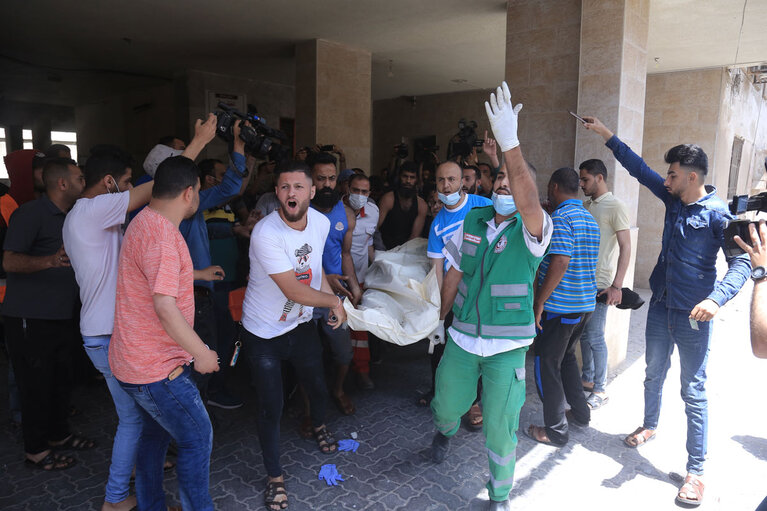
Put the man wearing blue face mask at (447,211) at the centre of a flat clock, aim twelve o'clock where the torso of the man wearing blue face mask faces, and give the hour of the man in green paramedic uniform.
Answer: The man in green paramedic uniform is roughly at 10 o'clock from the man wearing blue face mask.

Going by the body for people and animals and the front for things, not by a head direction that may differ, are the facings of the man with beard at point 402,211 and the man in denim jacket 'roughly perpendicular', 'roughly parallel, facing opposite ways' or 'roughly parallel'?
roughly perpendicular

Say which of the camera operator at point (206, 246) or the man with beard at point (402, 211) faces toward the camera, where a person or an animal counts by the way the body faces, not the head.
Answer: the man with beard

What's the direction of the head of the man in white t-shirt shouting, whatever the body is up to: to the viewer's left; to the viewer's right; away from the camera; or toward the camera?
toward the camera

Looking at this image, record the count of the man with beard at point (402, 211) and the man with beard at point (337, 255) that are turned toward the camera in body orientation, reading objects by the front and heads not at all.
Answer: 2

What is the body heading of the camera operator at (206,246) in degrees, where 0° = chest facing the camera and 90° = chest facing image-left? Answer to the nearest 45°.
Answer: approximately 270°

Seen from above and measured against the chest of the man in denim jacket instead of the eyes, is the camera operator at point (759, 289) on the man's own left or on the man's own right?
on the man's own left

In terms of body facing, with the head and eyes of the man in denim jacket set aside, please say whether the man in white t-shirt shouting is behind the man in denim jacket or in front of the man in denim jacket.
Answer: in front

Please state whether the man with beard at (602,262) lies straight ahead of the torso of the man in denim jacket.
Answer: no

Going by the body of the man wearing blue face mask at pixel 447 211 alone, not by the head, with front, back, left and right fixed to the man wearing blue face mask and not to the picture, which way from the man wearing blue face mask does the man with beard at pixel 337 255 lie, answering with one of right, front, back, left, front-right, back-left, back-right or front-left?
front-right

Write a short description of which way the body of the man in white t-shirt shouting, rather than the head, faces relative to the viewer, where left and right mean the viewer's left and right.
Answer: facing the viewer and to the right of the viewer

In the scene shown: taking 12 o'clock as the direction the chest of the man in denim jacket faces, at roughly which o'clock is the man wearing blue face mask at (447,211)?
The man wearing blue face mask is roughly at 1 o'clock from the man in denim jacket.

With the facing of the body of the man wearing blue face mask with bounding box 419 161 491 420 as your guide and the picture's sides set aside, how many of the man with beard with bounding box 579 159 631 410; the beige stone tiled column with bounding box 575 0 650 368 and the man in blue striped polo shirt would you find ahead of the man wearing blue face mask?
0

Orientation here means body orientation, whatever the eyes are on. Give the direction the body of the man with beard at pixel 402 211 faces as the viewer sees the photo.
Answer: toward the camera

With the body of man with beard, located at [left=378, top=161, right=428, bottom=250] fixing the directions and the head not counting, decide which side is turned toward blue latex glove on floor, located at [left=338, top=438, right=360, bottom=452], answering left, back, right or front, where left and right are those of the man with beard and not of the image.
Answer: front

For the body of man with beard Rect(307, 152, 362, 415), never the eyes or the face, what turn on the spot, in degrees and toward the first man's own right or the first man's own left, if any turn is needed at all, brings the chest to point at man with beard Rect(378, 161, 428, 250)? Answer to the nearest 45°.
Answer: approximately 135° to the first man's own left

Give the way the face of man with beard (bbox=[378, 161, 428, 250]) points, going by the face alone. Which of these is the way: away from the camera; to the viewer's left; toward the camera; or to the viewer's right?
toward the camera

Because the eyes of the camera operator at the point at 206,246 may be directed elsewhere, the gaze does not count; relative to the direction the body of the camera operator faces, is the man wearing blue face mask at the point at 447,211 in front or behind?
in front
